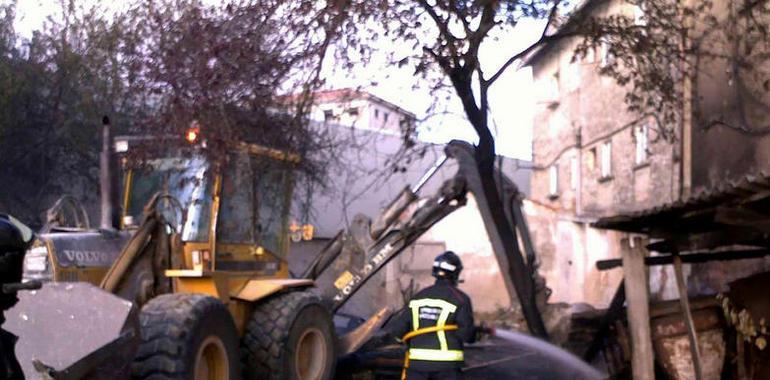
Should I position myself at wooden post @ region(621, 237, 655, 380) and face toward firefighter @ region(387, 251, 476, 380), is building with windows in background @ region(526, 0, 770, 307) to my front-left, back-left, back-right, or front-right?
back-right

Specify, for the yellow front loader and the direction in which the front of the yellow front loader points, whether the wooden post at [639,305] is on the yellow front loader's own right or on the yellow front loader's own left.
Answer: on the yellow front loader's own left

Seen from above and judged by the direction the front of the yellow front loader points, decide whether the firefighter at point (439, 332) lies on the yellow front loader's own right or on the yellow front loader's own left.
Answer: on the yellow front loader's own left

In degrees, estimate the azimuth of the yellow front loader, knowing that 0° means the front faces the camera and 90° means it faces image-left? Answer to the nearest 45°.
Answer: approximately 45°

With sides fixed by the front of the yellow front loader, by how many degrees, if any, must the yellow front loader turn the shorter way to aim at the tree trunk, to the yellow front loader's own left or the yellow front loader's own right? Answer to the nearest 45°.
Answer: approximately 180°

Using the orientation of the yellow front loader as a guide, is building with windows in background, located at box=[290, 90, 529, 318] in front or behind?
behind

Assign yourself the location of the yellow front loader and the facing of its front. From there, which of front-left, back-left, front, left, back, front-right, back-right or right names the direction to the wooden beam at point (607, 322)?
back-left

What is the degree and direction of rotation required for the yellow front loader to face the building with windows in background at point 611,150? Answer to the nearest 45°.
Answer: approximately 180°
